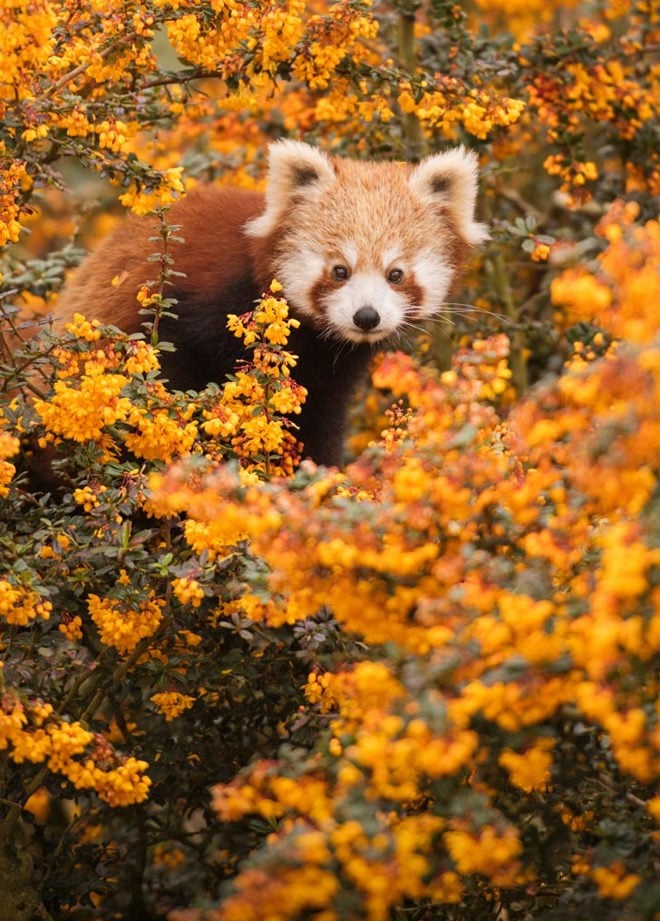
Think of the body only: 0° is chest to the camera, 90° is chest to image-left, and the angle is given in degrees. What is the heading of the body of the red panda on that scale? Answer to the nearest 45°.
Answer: approximately 315°
